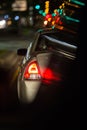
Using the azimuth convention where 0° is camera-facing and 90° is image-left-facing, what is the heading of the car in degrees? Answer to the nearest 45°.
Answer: approximately 180°
